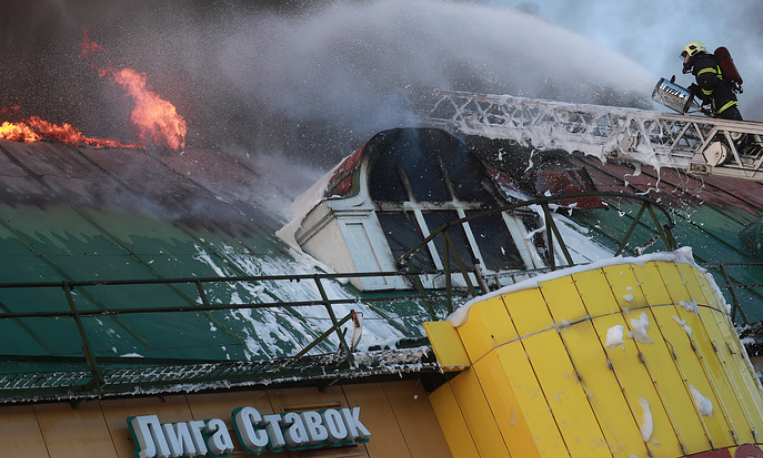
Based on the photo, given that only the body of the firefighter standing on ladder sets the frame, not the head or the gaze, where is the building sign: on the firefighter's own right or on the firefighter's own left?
on the firefighter's own left

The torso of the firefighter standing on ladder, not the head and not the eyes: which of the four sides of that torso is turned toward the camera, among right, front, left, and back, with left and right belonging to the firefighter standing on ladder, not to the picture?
left
